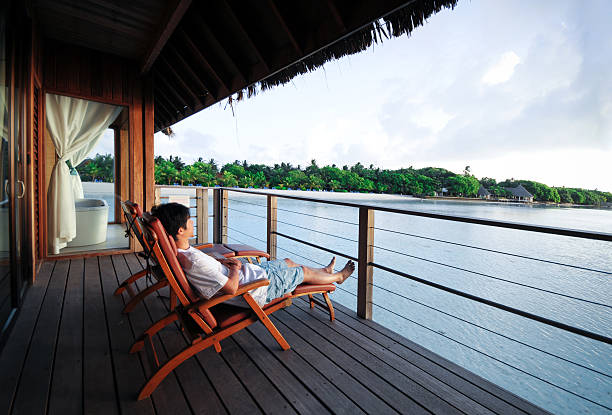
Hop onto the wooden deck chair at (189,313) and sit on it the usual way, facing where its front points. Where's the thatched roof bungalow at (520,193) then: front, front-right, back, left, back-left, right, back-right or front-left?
front

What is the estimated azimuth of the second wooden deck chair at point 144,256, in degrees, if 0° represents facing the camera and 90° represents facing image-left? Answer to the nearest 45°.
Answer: approximately 225°

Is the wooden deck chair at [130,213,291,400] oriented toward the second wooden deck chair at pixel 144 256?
no

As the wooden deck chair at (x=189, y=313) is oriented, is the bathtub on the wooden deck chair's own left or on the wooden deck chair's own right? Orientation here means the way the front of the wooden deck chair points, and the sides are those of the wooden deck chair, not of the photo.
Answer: on the wooden deck chair's own left

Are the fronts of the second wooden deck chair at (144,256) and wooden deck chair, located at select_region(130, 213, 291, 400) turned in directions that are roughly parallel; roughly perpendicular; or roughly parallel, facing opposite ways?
roughly parallel

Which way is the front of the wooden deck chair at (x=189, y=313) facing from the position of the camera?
facing away from the viewer and to the right of the viewer

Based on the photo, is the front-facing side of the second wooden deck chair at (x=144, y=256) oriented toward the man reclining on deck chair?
no

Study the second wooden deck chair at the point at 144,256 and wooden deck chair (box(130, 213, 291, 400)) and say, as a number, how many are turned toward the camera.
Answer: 0

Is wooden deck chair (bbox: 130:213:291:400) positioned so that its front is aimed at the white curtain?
no
